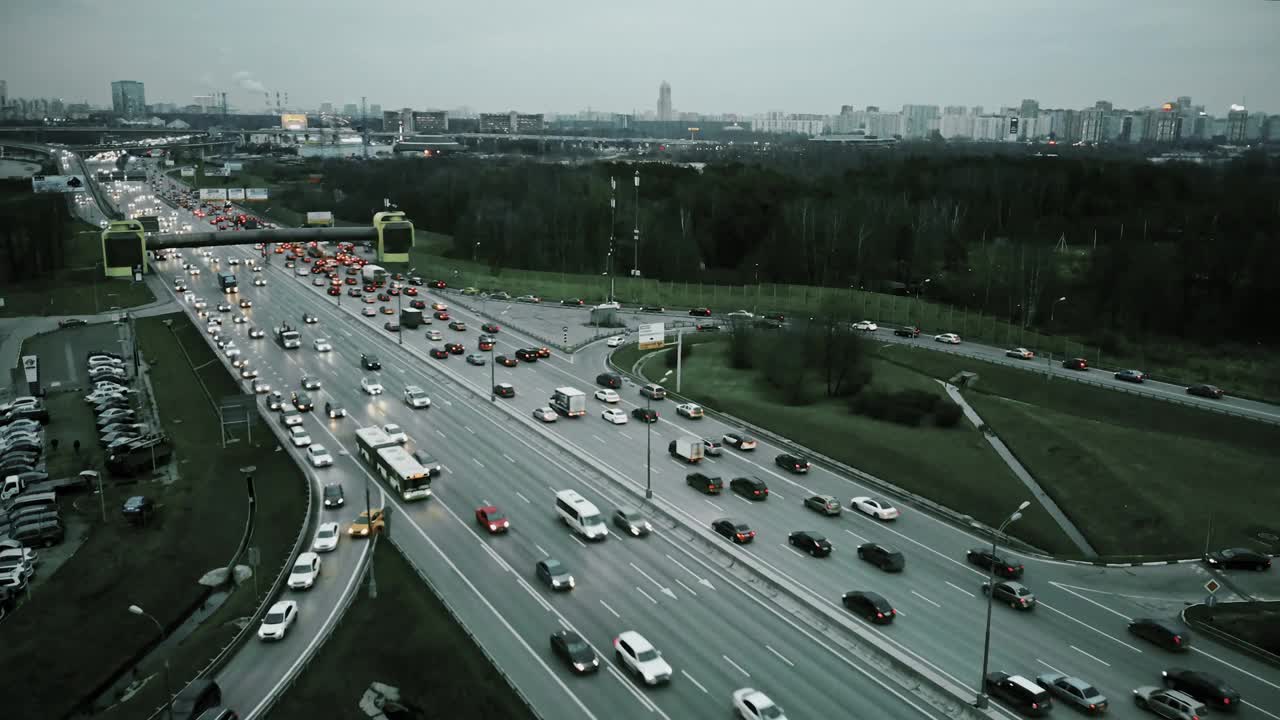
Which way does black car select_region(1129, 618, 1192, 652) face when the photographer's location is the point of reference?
facing away from the viewer and to the left of the viewer

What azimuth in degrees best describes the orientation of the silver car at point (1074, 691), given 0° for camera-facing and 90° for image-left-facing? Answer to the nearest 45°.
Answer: approximately 135°

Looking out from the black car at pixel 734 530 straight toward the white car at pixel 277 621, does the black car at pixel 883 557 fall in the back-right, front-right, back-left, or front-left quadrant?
back-left

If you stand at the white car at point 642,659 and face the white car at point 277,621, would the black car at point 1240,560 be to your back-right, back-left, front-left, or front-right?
back-right

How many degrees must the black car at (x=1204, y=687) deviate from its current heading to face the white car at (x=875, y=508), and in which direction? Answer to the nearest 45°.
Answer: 0° — it already faces it

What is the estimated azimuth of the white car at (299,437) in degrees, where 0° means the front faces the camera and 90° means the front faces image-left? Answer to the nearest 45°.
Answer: approximately 315°

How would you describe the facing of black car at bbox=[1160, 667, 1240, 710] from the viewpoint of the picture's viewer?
facing away from the viewer and to the left of the viewer

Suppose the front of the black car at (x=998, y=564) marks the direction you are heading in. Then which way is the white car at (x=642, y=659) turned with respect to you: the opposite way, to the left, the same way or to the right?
the opposite way

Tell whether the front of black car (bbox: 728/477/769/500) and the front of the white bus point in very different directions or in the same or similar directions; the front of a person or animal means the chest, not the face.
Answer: very different directions

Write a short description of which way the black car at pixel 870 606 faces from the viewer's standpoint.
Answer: facing away from the viewer and to the left of the viewer

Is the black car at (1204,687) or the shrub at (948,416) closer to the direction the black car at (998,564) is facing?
the shrub

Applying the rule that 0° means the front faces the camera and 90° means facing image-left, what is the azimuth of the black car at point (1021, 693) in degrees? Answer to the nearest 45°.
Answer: approximately 135°
